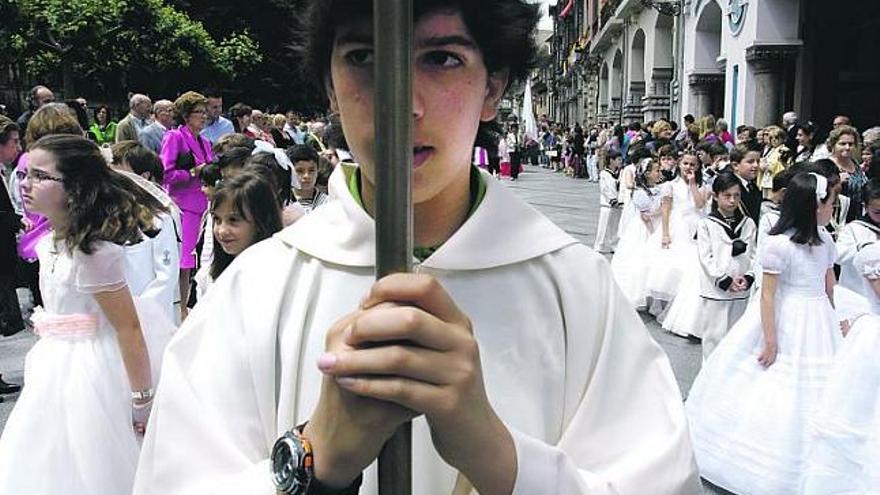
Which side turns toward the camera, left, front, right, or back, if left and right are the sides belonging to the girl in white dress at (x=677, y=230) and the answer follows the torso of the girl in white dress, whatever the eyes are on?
front

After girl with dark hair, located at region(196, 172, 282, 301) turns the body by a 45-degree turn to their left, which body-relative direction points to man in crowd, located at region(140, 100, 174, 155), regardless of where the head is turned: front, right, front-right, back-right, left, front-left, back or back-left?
back

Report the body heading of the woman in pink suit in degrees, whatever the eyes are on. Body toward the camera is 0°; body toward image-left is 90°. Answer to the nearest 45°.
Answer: approximately 315°

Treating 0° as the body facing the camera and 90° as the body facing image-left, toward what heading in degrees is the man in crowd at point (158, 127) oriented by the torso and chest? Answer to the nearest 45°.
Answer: approximately 315°

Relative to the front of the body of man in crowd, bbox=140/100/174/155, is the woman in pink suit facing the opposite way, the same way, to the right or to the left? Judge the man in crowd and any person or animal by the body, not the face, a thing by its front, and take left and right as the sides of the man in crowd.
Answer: the same way

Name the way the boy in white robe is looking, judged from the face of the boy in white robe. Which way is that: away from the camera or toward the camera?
toward the camera
